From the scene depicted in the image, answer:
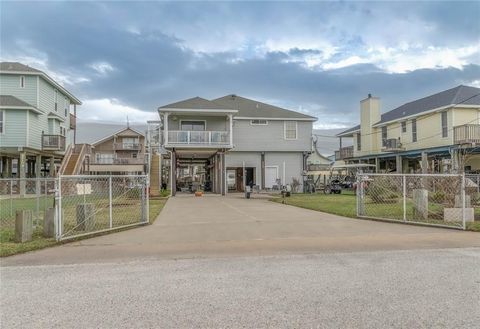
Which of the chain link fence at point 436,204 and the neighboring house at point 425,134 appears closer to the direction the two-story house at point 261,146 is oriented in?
the chain link fence

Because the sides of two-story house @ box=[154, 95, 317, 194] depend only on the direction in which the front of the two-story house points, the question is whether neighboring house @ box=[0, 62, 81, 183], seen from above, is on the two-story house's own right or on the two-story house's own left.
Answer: on the two-story house's own right

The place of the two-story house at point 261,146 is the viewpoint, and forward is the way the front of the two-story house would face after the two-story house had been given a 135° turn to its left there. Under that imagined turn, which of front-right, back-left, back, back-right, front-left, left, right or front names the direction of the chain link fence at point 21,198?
back

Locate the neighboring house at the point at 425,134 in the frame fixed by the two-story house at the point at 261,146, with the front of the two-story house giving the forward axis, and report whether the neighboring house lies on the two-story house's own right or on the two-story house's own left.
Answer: on the two-story house's own left

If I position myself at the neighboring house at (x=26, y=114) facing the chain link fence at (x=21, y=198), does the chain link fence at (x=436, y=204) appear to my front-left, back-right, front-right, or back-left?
front-left

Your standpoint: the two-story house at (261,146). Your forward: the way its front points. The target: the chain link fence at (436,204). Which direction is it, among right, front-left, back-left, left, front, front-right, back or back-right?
front

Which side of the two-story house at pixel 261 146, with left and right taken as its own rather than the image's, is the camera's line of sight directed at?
front

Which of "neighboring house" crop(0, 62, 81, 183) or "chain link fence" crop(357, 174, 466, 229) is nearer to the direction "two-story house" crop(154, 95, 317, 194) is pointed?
the chain link fence
